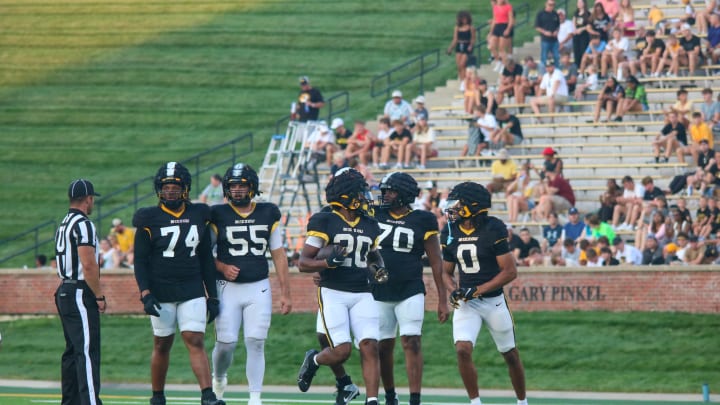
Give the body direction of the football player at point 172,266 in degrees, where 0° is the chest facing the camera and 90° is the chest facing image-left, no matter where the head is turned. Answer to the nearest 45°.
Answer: approximately 0°

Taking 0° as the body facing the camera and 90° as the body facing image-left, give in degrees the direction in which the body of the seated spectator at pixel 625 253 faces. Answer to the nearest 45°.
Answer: approximately 45°

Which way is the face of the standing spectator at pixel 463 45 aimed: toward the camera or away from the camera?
toward the camera

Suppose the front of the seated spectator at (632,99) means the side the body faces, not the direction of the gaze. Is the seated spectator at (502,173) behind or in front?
in front

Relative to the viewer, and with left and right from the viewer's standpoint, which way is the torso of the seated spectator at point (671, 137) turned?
facing the viewer and to the left of the viewer

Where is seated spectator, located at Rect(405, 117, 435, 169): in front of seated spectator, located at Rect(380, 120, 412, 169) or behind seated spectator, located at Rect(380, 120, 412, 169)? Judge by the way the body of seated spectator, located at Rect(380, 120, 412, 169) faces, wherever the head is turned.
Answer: behind

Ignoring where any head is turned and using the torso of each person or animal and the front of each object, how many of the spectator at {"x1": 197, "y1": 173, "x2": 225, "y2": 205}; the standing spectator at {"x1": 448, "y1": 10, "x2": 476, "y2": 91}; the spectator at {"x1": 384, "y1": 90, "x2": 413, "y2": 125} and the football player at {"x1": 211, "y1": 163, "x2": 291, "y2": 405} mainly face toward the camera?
4

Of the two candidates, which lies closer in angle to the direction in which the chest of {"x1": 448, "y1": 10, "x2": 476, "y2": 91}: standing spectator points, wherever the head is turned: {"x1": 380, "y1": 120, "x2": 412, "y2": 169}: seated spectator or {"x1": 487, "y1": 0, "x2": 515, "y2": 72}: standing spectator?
the seated spectator

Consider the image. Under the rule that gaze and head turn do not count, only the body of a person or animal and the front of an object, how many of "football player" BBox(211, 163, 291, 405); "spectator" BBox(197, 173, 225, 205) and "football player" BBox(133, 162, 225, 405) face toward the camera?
3

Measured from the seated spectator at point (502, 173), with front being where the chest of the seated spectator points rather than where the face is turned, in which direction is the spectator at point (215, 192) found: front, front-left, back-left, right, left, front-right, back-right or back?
front-right

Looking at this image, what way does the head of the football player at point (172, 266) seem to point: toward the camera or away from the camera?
toward the camera

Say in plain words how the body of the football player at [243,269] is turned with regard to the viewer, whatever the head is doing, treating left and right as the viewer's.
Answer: facing the viewer
